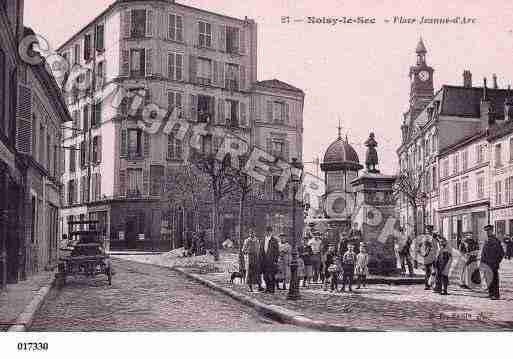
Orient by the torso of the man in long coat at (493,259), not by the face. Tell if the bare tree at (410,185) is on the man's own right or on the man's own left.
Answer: on the man's own right

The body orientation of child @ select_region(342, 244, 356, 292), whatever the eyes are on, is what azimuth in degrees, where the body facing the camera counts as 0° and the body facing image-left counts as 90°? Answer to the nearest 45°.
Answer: approximately 0°

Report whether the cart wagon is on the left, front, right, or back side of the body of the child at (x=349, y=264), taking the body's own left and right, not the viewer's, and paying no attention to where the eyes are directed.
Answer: right

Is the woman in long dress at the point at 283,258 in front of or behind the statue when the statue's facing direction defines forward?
in front

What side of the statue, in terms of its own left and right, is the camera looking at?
front

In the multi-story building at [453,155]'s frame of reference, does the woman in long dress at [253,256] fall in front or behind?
in front
